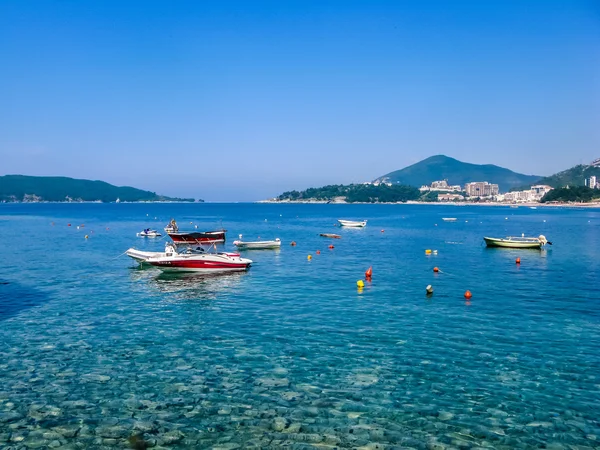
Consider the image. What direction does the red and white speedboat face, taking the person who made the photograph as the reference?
facing to the left of the viewer
